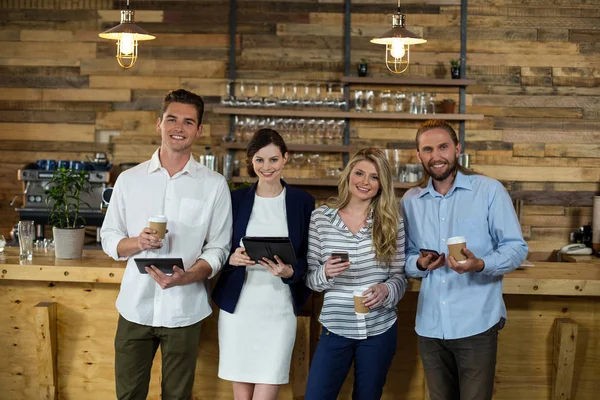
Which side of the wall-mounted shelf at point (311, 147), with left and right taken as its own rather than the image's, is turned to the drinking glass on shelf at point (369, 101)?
left

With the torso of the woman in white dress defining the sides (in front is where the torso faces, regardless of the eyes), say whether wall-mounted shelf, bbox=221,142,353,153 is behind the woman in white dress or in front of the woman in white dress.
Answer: behind

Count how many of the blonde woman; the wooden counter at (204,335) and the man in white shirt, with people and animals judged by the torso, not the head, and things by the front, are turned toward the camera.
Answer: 3

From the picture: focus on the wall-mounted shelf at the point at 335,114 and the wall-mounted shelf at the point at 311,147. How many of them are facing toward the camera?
2

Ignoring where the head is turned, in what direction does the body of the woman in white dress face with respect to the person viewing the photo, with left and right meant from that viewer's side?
facing the viewer

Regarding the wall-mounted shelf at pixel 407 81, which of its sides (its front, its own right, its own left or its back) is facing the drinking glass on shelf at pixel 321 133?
right

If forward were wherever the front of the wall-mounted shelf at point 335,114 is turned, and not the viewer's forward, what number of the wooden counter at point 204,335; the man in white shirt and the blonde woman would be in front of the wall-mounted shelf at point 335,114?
3

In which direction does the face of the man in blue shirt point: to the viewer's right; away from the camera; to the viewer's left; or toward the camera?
toward the camera

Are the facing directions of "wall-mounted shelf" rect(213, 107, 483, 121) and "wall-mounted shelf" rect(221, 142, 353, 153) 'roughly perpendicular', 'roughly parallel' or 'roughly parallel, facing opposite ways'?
roughly parallel

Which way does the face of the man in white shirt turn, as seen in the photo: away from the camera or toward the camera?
toward the camera

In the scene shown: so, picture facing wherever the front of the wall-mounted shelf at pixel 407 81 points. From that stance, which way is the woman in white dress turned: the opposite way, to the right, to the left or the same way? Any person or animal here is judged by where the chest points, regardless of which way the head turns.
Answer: the same way

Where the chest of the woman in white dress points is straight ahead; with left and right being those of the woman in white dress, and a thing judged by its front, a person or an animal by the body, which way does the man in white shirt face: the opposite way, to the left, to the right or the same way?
the same way

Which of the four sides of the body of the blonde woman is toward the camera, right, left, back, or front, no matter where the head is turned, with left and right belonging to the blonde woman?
front

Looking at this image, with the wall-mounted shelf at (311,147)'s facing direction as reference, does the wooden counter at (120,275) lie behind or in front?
in front

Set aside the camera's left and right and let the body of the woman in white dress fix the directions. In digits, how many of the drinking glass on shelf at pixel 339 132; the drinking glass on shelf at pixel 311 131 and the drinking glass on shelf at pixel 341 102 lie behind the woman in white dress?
3

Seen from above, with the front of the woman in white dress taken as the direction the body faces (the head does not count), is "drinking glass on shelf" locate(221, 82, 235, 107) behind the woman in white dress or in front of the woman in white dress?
behind

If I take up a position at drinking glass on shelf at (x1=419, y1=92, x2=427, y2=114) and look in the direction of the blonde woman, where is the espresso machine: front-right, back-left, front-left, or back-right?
front-right

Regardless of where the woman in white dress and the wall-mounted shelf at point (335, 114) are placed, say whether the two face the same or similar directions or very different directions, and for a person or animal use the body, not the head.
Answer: same or similar directions

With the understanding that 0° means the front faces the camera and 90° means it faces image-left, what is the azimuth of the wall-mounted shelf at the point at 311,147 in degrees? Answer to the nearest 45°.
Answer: approximately 0°
